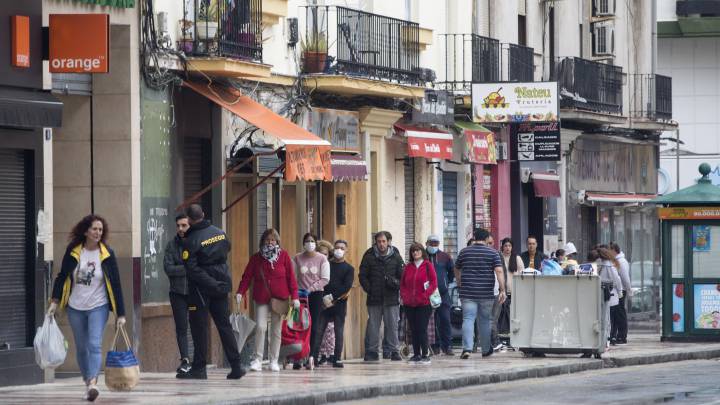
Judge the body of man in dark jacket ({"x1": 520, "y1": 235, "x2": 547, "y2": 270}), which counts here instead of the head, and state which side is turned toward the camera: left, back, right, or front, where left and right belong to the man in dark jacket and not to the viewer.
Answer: front

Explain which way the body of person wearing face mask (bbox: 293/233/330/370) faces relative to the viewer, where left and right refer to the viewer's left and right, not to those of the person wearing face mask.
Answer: facing the viewer

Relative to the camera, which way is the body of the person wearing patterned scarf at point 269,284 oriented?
toward the camera

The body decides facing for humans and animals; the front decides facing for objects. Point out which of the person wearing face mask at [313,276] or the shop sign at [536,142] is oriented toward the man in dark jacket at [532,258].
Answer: the shop sign

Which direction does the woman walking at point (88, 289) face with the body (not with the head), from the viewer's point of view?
toward the camera

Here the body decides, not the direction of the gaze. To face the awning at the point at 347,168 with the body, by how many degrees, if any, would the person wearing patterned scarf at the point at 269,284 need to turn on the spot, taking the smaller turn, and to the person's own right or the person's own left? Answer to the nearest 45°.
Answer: approximately 180°

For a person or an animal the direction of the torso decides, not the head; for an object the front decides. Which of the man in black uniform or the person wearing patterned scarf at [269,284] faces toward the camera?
the person wearing patterned scarf

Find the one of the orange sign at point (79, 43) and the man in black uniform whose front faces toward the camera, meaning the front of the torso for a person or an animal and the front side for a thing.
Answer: the orange sign
